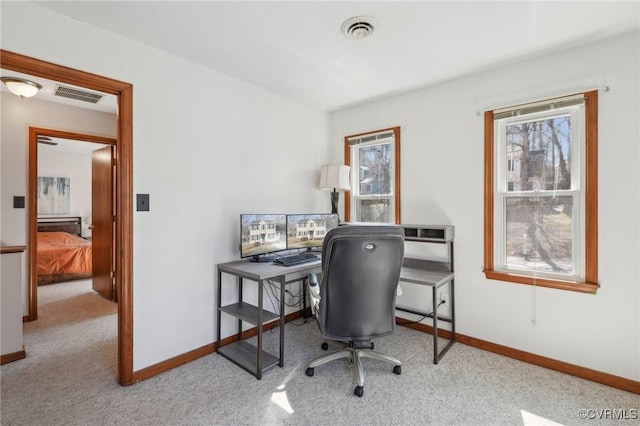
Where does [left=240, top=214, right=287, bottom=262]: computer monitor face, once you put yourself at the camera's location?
facing the viewer and to the right of the viewer

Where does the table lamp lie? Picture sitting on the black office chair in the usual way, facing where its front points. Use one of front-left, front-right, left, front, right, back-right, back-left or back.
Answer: front-right

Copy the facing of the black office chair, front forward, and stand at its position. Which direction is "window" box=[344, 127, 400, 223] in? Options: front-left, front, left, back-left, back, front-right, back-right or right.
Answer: front-right

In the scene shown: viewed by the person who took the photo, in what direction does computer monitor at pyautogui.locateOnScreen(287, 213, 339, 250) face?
facing the viewer

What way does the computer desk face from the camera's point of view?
toward the camera

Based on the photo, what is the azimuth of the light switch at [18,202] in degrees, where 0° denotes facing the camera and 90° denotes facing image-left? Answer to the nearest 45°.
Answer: approximately 0°

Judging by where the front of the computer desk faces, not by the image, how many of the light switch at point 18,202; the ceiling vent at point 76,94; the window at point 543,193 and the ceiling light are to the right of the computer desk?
3

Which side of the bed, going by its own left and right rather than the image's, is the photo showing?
front

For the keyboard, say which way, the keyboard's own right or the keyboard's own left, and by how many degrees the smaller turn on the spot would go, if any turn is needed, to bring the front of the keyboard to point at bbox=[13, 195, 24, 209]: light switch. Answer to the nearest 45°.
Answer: approximately 135° to the keyboard's own right

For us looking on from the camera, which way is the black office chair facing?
facing away from the viewer and to the left of the viewer

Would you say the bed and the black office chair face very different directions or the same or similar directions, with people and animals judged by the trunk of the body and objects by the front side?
very different directions

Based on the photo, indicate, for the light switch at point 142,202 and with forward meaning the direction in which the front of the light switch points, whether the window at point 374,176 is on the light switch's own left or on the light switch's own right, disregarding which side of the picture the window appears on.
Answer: on the light switch's own left
